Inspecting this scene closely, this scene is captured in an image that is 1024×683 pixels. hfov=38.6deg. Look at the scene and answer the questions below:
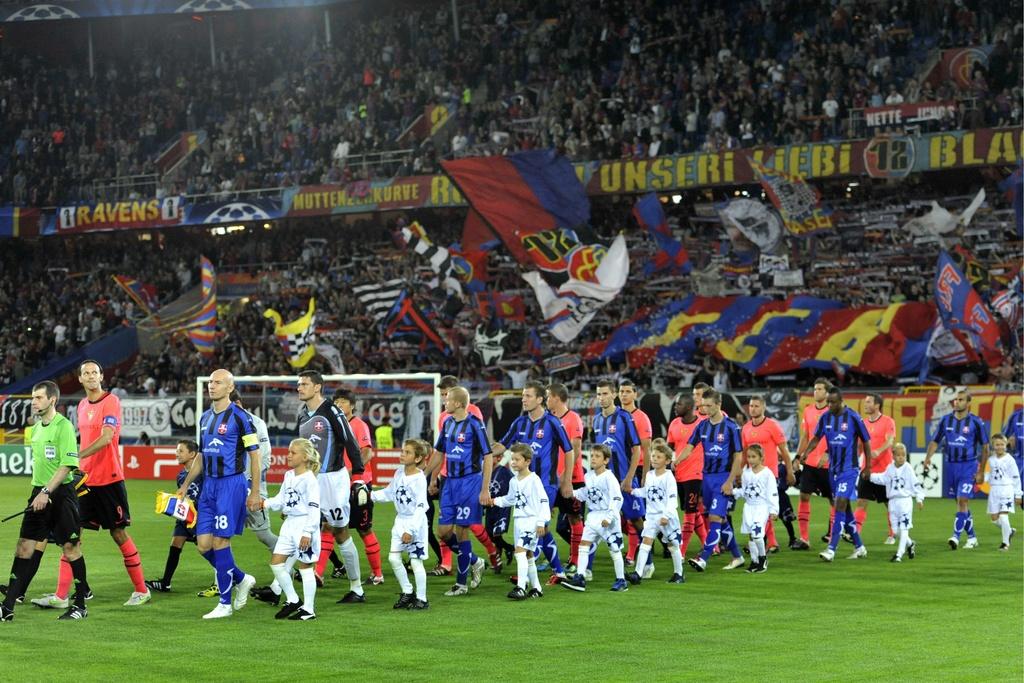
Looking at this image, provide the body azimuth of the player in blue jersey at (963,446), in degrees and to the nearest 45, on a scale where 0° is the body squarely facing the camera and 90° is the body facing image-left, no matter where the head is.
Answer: approximately 45°

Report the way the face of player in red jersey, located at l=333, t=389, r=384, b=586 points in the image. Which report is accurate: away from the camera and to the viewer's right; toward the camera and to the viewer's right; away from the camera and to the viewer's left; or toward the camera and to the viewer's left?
toward the camera and to the viewer's left

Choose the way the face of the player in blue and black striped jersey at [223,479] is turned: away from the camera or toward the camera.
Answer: toward the camera

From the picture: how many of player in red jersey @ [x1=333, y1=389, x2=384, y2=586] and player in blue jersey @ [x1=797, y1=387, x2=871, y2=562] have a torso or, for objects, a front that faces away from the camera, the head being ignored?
0

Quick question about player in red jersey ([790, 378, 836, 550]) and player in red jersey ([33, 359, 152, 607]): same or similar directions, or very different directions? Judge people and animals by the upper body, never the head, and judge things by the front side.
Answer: same or similar directions

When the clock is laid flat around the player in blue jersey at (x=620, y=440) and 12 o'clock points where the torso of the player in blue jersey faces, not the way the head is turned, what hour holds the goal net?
The goal net is roughly at 4 o'clock from the player in blue jersey.

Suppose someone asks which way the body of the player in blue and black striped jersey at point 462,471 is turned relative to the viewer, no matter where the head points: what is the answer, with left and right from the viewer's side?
facing the viewer and to the left of the viewer

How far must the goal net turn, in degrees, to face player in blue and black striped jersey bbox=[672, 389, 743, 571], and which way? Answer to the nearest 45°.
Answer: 0° — it already faces them

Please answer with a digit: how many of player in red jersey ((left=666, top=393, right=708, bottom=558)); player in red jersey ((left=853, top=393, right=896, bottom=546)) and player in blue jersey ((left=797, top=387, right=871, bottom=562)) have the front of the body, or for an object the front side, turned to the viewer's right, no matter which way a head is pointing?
0

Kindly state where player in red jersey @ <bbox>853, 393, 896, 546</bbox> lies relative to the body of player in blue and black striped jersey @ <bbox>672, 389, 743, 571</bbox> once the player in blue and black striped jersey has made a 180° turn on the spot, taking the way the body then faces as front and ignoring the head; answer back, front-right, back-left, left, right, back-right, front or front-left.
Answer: front

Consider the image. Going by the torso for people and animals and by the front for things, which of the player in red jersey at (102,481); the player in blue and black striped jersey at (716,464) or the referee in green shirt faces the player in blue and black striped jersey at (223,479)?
the player in blue and black striped jersey at (716,464)

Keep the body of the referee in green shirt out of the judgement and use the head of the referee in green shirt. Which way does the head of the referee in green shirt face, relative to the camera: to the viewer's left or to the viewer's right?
to the viewer's left

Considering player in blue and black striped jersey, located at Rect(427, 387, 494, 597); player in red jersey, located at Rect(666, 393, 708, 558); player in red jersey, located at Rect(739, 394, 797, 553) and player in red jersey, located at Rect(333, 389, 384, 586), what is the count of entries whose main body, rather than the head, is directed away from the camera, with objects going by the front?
0

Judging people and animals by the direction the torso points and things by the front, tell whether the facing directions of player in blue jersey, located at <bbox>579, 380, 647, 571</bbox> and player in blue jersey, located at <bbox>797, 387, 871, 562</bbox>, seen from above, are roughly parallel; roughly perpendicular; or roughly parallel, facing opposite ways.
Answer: roughly parallel

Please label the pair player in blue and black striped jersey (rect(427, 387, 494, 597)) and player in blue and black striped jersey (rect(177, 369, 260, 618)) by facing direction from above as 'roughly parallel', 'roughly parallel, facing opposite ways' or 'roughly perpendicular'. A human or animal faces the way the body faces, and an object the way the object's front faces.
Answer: roughly parallel
